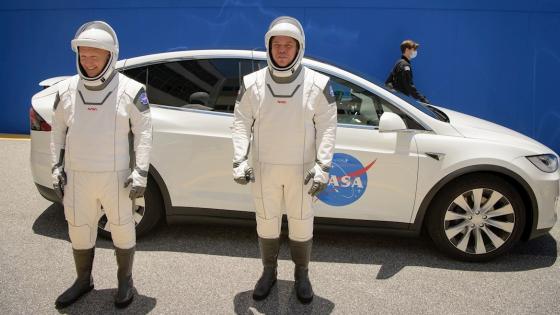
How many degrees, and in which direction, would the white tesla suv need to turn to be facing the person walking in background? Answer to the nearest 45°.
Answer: approximately 90° to its left

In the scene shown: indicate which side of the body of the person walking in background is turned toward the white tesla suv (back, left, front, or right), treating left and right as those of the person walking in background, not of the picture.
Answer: right

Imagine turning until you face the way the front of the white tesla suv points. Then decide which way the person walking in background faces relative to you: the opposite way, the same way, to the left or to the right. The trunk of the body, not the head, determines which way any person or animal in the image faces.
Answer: the same way

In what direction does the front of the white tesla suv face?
to the viewer's right

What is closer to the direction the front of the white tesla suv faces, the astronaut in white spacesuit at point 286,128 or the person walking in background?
the person walking in background

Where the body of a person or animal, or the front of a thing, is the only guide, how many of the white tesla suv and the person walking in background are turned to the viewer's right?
2

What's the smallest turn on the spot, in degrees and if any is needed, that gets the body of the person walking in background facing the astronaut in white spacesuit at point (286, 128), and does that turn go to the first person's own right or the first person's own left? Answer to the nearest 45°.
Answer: approximately 90° to the first person's own right

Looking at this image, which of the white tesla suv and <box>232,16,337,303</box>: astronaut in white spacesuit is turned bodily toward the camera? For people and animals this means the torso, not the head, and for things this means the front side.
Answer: the astronaut in white spacesuit

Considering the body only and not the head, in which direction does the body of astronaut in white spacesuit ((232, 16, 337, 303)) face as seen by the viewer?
toward the camera

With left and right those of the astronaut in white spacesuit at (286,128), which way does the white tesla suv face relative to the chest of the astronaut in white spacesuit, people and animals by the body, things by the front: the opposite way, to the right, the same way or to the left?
to the left

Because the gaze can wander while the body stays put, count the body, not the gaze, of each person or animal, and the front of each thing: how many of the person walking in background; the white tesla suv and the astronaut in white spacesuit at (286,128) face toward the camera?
1

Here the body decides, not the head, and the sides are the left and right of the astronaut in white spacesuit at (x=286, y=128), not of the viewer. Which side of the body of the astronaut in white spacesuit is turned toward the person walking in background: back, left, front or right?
back

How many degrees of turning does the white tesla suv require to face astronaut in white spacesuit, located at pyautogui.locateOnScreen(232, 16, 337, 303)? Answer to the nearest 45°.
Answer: approximately 135° to its right

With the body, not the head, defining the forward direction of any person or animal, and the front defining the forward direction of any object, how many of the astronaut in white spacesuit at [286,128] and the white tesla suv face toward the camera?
1

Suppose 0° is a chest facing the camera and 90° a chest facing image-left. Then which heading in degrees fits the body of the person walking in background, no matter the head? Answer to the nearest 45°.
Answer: approximately 270°

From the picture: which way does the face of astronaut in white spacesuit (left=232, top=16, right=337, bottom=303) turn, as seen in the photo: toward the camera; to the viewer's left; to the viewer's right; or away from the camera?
toward the camera

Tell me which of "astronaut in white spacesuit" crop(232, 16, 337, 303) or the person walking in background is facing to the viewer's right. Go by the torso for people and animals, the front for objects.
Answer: the person walking in background
